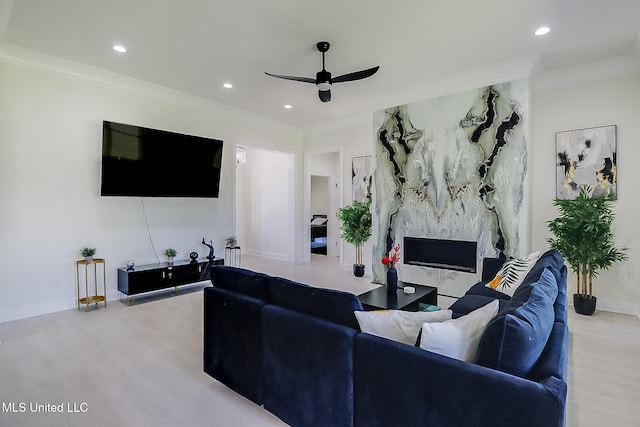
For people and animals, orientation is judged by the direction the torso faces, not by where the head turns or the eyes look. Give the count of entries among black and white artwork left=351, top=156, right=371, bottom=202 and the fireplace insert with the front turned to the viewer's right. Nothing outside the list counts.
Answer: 0

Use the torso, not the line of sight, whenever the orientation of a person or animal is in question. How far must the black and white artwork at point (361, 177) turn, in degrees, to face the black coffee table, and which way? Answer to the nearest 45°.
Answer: approximately 45° to its left

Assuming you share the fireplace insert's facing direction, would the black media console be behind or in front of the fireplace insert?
in front

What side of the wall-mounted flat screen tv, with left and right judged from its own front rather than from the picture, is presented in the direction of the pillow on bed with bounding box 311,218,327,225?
left

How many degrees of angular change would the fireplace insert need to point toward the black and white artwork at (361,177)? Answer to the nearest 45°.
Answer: approximately 90° to its right

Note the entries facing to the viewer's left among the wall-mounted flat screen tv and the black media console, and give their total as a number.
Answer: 0

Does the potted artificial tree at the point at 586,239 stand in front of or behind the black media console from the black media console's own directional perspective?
in front

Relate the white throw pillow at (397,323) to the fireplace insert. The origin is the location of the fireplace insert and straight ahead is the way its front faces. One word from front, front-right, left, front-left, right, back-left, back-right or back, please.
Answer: front-left

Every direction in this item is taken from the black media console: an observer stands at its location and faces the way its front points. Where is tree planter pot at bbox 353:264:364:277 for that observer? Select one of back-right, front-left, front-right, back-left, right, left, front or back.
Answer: front-left

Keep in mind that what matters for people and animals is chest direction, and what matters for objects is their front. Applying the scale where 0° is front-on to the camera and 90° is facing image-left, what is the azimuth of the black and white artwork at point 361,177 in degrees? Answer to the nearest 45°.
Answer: approximately 45°

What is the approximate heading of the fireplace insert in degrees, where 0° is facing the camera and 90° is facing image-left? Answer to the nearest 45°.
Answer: approximately 45°

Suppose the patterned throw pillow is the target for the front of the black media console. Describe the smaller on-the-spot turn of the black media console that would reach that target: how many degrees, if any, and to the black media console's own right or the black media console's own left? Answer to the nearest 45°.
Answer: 0° — it already faces it

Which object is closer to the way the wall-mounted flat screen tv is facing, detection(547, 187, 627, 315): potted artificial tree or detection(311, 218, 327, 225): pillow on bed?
the potted artificial tree

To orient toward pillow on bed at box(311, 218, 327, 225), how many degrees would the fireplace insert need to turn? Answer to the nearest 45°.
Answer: approximately 90° to its right
